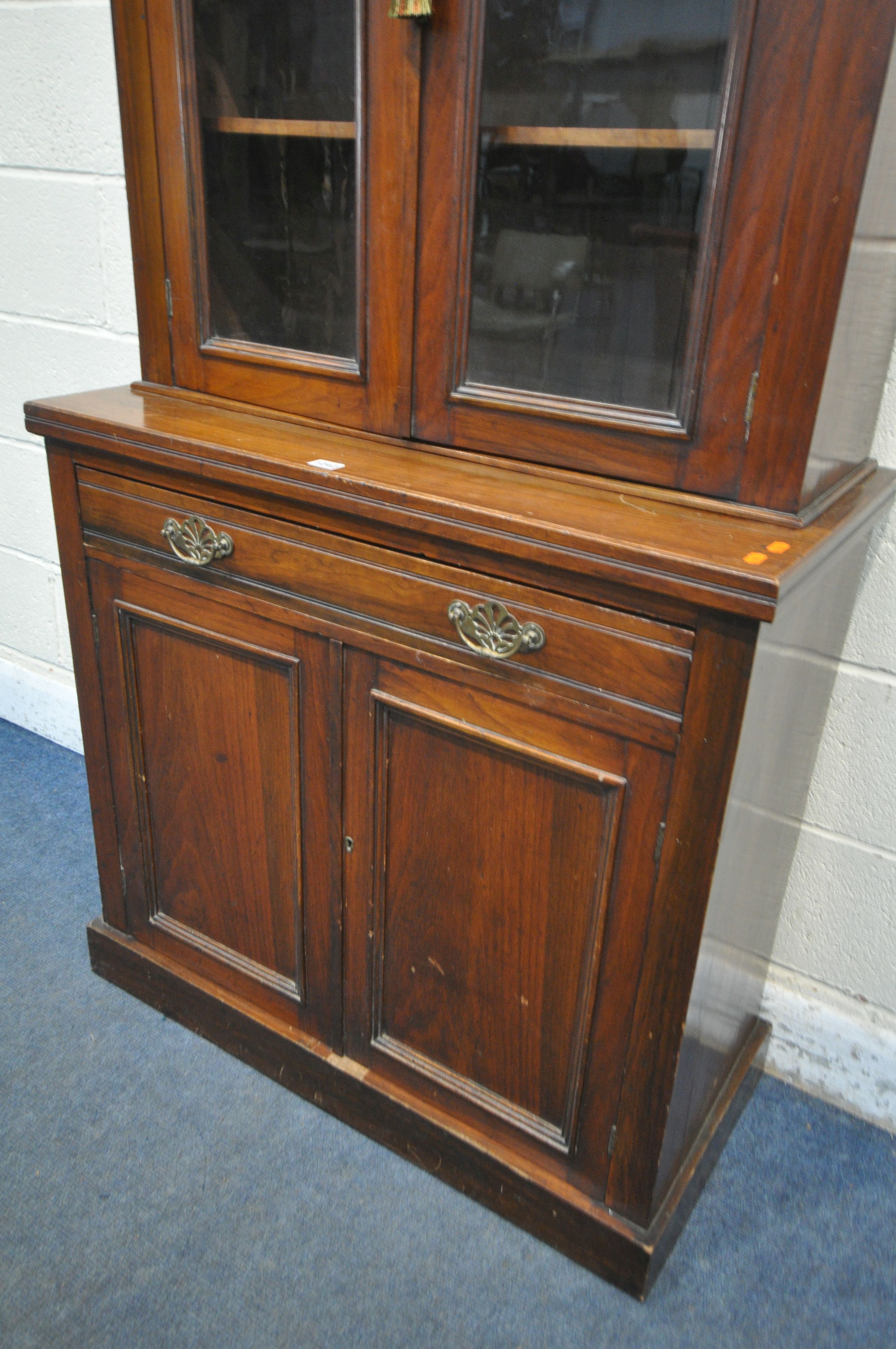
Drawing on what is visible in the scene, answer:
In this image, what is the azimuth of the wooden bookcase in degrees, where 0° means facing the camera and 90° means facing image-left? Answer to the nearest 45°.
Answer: approximately 45°
